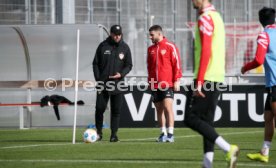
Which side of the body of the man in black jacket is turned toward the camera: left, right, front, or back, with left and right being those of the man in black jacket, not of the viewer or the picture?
front
